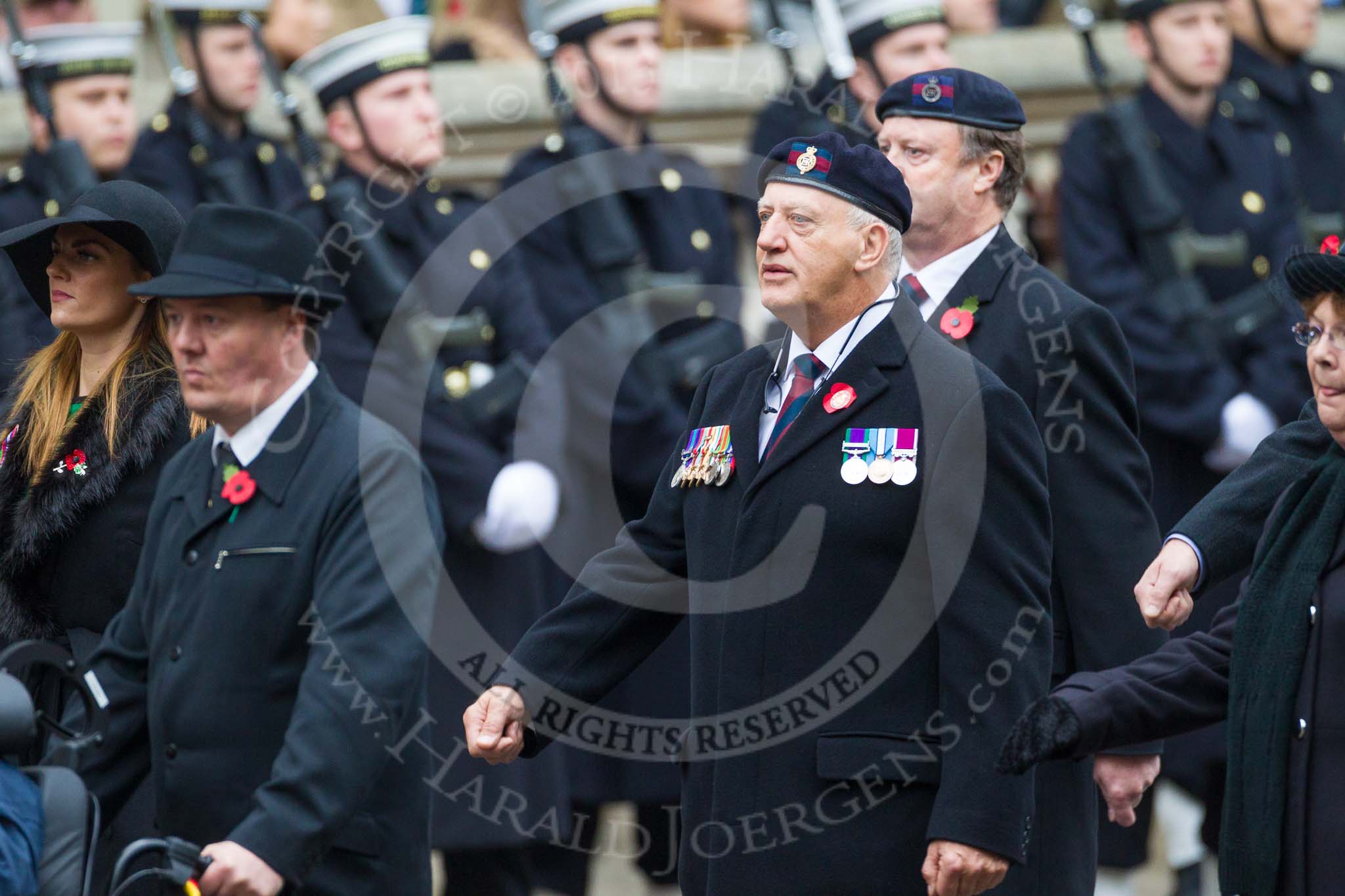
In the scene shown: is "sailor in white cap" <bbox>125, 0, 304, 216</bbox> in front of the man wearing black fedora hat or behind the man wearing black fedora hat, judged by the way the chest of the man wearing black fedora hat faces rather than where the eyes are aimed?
behind

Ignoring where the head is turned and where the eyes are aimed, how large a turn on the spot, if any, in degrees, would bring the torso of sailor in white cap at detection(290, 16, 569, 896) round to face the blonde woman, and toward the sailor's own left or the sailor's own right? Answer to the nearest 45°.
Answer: approximately 90° to the sailor's own right

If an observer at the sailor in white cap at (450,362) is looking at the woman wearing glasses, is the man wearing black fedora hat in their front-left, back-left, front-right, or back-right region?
front-right

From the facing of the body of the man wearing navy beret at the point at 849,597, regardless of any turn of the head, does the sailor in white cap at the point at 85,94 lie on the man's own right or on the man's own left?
on the man's own right

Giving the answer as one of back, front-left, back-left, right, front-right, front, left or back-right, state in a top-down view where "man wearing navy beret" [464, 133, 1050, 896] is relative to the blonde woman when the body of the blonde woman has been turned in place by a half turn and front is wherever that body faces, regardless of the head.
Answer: right

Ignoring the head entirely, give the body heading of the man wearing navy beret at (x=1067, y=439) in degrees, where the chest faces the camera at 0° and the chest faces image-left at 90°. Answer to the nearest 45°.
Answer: approximately 45°

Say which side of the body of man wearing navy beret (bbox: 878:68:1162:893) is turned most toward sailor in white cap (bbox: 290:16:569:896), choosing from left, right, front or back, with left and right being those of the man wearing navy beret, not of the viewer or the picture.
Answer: right

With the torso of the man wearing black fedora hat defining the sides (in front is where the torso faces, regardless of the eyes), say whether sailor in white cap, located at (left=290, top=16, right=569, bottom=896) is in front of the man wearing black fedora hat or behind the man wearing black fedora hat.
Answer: behind

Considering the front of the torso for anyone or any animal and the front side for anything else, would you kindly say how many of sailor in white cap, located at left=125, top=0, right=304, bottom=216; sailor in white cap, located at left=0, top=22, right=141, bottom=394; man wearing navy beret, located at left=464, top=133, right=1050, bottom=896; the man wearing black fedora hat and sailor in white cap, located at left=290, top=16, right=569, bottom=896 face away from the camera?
0

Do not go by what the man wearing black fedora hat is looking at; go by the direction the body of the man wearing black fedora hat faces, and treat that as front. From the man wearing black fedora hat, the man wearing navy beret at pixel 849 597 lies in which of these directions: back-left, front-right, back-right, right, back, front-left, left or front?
left

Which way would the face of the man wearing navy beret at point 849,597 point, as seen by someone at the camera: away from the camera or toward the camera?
toward the camera

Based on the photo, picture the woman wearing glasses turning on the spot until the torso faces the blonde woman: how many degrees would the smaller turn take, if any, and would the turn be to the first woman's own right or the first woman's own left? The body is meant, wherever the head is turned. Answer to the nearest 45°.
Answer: approximately 45° to the first woman's own right

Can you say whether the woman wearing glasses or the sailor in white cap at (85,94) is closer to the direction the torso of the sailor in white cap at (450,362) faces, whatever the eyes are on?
the woman wearing glasses

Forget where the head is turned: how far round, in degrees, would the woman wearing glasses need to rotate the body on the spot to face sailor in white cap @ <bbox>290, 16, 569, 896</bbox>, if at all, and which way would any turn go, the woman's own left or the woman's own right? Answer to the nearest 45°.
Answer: approximately 90° to the woman's own right

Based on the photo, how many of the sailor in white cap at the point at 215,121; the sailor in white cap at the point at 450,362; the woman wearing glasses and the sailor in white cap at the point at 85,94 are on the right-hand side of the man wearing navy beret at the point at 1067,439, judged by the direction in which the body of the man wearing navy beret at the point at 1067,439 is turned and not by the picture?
3

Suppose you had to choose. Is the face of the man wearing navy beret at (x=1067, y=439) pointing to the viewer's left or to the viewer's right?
to the viewer's left
